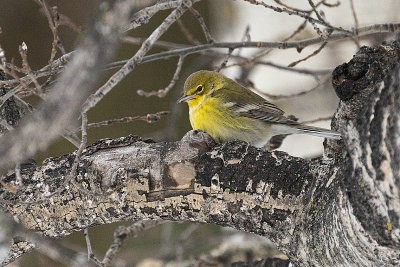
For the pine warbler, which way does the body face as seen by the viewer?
to the viewer's left
